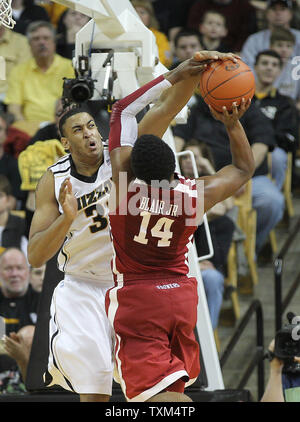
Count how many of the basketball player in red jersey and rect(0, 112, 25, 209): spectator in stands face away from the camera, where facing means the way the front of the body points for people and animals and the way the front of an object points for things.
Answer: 1

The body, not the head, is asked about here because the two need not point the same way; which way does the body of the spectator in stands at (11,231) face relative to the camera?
toward the camera

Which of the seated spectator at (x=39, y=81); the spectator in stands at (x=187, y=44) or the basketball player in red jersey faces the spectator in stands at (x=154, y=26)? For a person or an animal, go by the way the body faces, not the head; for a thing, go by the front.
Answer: the basketball player in red jersey

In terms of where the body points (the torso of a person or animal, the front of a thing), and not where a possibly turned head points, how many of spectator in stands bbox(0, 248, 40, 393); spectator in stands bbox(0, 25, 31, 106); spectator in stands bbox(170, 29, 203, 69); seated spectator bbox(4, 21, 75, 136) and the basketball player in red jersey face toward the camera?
4

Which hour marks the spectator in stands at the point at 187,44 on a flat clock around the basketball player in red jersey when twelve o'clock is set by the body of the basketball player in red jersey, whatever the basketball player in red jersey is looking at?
The spectator in stands is roughly at 12 o'clock from the basketball player in red jersey.

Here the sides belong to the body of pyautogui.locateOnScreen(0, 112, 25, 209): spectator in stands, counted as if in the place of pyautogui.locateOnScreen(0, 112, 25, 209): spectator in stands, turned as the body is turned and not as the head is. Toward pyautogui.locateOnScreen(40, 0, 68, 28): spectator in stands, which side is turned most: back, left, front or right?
back

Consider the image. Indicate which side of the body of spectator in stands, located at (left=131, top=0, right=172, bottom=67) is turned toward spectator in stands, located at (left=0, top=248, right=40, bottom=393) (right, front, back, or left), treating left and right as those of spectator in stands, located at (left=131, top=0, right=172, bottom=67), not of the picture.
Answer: front

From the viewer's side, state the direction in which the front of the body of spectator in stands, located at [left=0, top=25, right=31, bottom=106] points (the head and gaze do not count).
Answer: toward the camera

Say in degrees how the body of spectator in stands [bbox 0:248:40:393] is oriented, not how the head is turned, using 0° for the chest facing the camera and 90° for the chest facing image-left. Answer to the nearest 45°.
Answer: approximately 0°

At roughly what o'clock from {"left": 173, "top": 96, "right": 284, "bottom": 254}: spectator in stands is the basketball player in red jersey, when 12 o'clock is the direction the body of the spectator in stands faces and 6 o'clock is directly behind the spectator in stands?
The basketball player in red jersey is roughly at 11 o'clock from the spectator in stands.

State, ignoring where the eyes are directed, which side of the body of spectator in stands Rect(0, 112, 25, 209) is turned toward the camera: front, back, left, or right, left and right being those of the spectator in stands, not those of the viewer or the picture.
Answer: front

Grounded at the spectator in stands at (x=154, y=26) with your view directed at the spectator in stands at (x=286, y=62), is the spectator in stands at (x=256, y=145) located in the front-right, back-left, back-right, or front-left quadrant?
front-right

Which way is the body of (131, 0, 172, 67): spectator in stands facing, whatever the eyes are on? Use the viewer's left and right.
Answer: facing the viewer and to the left of the viewer

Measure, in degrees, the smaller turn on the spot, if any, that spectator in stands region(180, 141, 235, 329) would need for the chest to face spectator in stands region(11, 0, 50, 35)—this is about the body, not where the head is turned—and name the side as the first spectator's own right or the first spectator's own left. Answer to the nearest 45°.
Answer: approximately 90° to the first spectator's own right
